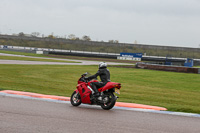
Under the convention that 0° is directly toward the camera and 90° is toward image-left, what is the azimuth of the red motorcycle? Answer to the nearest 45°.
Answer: approximately 135°

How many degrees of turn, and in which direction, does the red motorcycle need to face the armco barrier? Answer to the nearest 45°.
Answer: approximately 45° to its right
